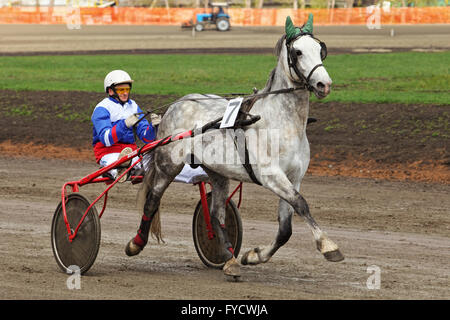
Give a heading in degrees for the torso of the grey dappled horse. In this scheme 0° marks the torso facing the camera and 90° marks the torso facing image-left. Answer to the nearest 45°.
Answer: approximately 315°

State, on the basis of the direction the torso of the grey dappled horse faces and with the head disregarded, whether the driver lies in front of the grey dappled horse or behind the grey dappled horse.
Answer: behind

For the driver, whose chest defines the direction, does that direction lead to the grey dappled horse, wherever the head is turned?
yes

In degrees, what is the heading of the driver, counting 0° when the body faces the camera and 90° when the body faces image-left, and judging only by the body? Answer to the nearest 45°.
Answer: approximately 315°
